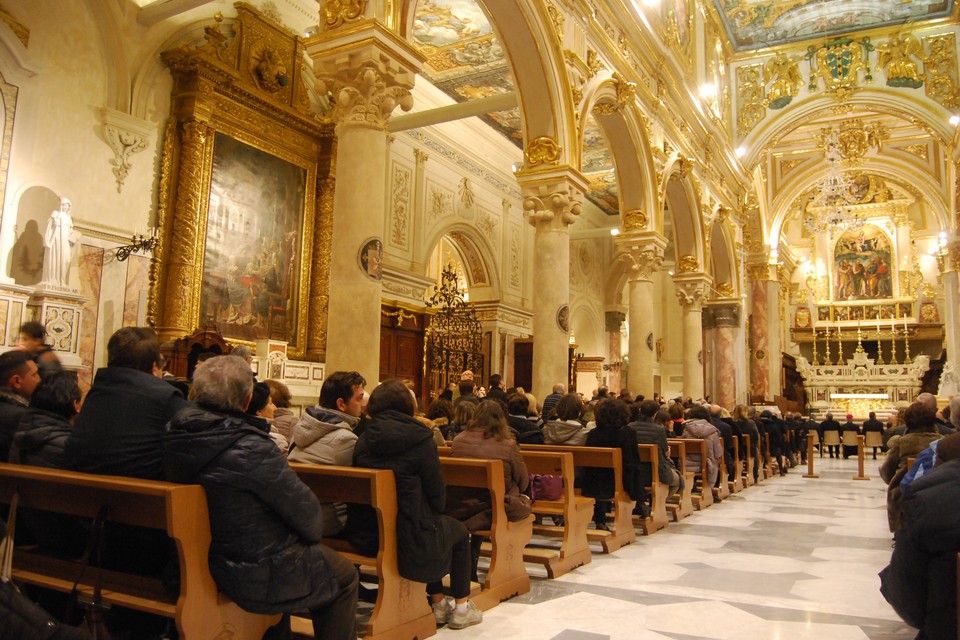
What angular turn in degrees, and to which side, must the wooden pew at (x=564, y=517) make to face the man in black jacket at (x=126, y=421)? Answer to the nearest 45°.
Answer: approximately 180°

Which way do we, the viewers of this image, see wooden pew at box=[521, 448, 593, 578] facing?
facing away from the viewer and to the right of the viewer

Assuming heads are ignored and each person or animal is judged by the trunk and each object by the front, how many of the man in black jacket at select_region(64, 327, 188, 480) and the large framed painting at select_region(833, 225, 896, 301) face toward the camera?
1

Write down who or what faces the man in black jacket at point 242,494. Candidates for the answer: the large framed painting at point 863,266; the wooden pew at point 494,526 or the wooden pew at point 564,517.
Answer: the large framed painting

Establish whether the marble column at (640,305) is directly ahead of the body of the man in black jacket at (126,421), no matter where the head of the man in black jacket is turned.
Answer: yes

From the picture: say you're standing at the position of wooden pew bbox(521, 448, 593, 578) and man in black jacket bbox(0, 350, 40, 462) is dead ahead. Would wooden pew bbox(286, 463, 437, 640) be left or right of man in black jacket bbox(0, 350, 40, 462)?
left

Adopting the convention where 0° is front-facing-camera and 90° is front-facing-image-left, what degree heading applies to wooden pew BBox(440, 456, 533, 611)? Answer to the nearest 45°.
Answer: approximately 225°

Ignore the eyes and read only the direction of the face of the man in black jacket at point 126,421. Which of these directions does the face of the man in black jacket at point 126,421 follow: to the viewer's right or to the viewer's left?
to the viewer's right
